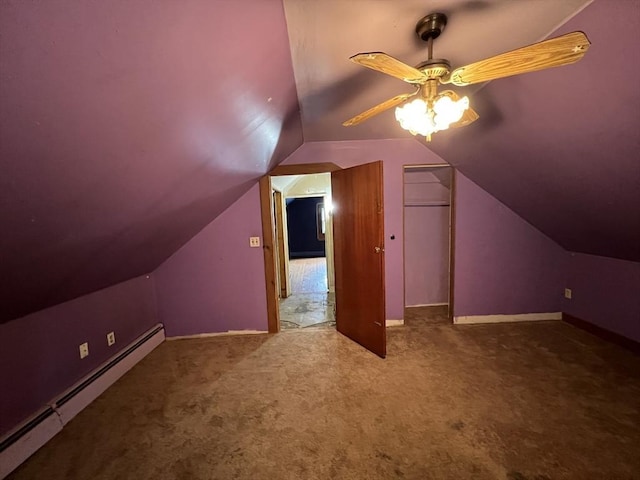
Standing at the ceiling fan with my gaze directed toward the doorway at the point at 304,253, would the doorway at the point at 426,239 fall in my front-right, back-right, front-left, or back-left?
front-right

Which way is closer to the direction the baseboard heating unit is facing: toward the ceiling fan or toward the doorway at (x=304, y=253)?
the ceiling fan

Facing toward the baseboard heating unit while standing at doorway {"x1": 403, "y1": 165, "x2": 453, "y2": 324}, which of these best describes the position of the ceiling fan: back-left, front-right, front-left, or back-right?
front-left

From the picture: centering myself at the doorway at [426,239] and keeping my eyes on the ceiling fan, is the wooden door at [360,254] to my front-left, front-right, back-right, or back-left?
front-right

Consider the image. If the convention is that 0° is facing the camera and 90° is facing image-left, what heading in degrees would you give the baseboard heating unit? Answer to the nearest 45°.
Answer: approximately 315°

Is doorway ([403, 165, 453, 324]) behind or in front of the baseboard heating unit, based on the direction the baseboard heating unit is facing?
in front

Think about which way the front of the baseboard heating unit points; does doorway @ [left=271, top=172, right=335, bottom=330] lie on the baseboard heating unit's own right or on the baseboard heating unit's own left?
on the baseboard heating unit's own left

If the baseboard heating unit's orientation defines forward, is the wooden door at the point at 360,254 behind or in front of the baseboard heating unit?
in front
